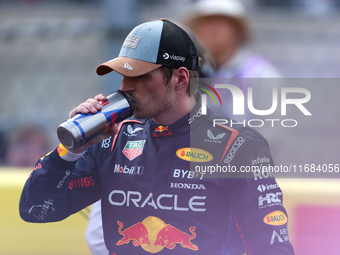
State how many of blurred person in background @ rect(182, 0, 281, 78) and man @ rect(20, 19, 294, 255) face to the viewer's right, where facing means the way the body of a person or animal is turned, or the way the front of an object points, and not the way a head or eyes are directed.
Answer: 0

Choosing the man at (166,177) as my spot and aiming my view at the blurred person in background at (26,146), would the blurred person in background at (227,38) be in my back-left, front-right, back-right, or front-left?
front-right

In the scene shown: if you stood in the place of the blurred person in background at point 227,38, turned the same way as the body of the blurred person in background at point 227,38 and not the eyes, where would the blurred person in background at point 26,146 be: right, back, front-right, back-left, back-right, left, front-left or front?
right

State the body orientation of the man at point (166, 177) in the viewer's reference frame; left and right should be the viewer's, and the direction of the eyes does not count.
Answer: facing the viewer and to the left of the viewer

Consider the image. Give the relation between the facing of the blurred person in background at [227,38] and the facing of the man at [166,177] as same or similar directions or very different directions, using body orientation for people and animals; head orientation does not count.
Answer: same or similar directions

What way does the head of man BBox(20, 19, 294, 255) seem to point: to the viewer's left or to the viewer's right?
to the viewer's left

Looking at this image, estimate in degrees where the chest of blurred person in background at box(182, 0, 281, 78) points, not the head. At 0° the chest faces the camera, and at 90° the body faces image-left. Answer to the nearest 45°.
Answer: approximately 45°
